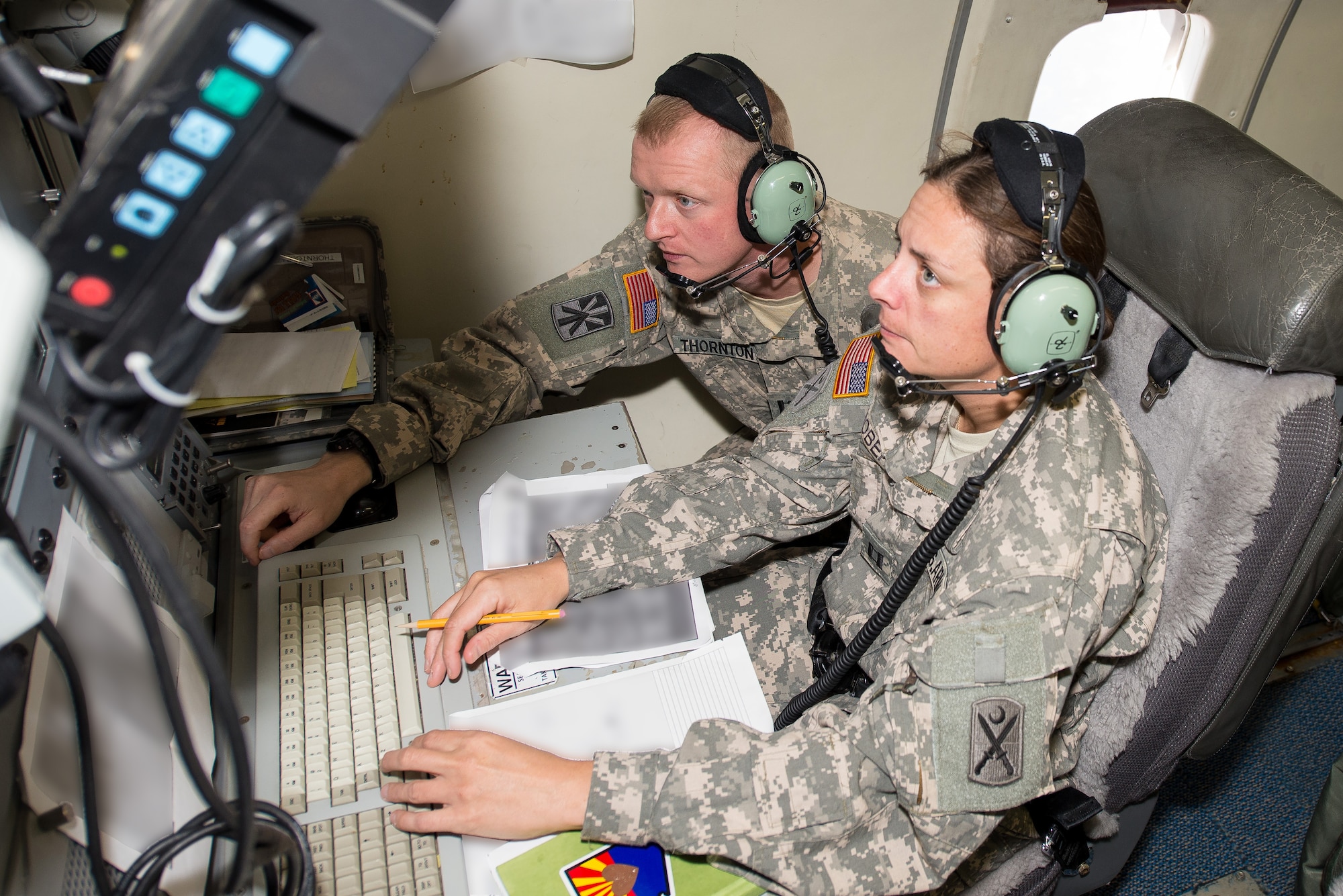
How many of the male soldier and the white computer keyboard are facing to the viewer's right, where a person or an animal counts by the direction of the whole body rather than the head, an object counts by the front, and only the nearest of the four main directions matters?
1

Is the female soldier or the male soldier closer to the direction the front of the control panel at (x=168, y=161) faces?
the female soldier

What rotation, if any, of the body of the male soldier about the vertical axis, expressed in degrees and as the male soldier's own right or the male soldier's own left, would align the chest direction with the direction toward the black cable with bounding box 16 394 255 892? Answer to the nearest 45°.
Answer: approximately 45° to the male soldier's own left

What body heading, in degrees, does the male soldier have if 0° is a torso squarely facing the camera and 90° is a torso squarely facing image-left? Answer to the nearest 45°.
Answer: approximately 45°

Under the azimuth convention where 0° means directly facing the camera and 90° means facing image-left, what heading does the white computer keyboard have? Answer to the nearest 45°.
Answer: approximately 270°

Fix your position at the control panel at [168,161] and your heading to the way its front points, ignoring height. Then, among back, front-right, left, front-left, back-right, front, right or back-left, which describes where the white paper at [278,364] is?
back-left

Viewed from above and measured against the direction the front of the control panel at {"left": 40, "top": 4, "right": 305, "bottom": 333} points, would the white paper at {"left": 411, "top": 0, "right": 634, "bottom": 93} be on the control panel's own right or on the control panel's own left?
on the control panel's own left

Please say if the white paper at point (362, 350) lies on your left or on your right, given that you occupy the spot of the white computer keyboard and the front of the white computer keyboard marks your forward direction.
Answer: on your left
